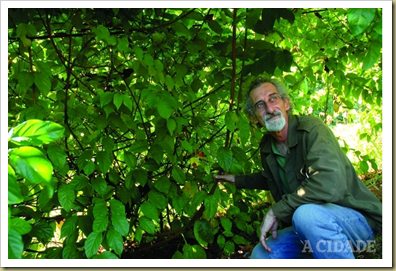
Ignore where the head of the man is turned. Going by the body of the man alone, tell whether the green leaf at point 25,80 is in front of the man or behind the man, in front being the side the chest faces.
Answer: in front

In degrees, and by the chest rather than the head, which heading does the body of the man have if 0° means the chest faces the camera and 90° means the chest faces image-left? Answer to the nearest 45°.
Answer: approximately 45°

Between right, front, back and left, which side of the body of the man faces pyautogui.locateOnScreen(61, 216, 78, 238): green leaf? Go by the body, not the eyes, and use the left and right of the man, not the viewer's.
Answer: front

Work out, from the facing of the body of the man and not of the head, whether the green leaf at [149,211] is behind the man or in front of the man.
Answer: in front
